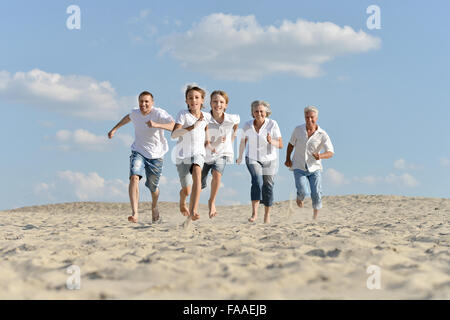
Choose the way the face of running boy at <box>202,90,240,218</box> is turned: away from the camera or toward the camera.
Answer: toward the camera

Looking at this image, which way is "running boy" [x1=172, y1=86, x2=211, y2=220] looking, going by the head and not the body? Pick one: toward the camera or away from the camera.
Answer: toward the camera

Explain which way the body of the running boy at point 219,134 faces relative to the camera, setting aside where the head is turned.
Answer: toward the camera
